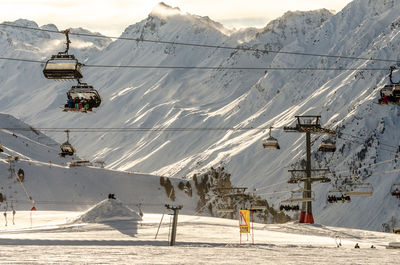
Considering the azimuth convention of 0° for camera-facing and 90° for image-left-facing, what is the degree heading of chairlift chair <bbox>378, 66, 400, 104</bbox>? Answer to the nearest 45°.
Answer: approximately 45°

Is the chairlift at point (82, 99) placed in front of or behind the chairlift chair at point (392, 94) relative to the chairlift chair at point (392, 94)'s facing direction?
in front
